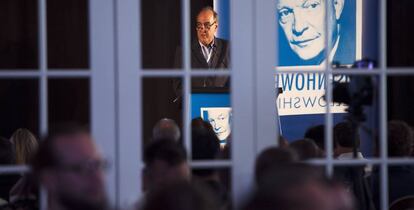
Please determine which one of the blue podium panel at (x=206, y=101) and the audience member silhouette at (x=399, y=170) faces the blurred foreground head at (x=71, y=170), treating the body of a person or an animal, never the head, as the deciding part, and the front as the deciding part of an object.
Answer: the blue podium panel

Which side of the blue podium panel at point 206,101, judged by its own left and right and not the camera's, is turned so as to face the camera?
front

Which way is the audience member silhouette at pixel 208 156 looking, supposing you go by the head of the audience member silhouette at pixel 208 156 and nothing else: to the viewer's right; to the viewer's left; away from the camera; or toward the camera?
away from the camera

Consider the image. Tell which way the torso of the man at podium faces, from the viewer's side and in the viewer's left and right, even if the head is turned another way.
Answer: facing the viewer and to the left of the viewer

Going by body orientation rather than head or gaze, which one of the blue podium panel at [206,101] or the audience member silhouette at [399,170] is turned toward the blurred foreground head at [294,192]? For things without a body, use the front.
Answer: the blue podium panel

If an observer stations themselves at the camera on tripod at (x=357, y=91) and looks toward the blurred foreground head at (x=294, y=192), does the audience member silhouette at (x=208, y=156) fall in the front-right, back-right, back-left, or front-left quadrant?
front-right

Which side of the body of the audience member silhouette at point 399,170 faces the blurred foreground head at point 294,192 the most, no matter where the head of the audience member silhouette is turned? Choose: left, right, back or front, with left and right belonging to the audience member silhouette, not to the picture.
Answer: back

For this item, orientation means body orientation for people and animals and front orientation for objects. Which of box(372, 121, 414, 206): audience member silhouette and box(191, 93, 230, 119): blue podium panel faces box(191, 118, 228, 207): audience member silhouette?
the blue podium panel

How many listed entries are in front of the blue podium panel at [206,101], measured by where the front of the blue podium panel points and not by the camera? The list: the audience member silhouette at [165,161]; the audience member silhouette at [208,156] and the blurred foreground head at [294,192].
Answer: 3

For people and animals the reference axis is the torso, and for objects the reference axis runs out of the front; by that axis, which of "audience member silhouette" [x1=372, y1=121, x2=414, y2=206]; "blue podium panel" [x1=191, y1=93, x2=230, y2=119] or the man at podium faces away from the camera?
the audience member silhouette

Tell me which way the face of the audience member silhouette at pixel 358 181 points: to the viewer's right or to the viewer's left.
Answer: to the viewer's left

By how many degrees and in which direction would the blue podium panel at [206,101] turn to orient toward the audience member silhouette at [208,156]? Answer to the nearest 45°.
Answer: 0° — it already faces them

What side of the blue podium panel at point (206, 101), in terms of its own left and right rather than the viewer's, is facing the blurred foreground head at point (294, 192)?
front

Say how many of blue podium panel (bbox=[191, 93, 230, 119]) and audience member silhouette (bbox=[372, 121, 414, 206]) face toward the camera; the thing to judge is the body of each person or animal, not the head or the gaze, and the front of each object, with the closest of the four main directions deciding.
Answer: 1

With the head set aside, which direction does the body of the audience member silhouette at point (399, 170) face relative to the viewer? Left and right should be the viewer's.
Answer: facing away from the viewer
